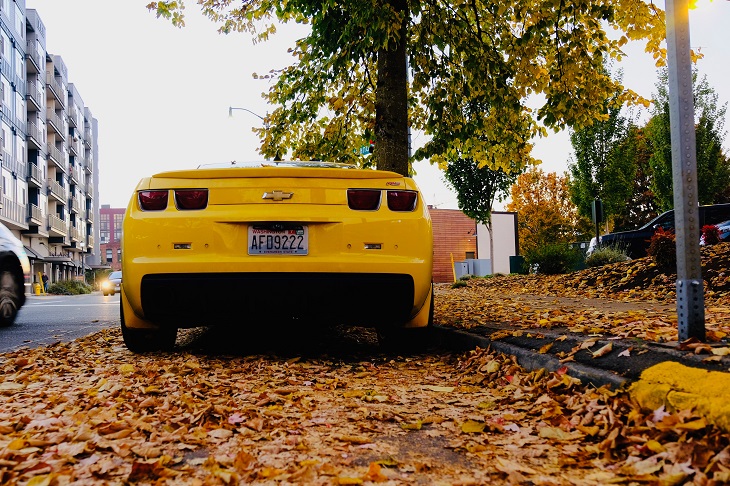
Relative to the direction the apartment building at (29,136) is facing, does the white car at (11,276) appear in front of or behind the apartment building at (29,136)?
in front

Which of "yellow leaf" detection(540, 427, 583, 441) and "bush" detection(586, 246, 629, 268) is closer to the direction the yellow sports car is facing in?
the bush

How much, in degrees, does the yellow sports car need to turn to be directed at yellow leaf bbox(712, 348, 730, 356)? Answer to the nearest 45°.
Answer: approximately 135° to its right

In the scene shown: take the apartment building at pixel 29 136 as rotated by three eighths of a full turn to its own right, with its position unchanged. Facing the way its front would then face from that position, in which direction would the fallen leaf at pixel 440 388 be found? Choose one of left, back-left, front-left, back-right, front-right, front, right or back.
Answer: left

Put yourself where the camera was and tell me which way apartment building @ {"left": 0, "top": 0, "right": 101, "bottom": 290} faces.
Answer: facing the viewer and to the right of the viewer

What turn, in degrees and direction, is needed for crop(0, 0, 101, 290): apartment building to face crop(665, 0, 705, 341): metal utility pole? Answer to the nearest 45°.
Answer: approximately 45° to its right

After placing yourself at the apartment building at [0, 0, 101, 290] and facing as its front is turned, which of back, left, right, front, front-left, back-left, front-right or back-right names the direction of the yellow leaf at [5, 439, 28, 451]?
front-right

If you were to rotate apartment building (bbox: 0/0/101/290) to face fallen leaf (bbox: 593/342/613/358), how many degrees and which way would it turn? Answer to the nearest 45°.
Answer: approximately 45° to its right

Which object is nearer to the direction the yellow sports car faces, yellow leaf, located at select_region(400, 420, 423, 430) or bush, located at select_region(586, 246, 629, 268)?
the bush

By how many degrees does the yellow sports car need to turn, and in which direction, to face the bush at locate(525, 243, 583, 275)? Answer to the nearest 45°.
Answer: approximately 45° to its right

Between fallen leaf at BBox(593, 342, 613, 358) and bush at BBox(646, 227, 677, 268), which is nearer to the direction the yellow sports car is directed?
the bush

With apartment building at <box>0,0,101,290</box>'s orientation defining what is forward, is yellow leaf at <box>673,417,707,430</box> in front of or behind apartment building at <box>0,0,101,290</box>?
in front

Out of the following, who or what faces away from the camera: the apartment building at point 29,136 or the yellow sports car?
the yellow sports car

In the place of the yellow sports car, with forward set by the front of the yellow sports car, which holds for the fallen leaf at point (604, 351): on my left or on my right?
on my right

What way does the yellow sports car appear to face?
away from the camera

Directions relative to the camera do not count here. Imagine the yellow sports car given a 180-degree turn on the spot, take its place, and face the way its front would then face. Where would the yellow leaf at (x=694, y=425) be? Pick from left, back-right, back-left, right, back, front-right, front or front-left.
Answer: front-left

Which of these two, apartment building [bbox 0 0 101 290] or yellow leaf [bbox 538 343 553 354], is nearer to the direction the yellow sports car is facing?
the apartment building

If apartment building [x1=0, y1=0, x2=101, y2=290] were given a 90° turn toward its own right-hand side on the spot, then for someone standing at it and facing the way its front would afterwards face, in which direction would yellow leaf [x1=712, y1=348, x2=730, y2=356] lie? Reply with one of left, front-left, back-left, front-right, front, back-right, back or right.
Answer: front-left

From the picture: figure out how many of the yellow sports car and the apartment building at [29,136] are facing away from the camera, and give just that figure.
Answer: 1

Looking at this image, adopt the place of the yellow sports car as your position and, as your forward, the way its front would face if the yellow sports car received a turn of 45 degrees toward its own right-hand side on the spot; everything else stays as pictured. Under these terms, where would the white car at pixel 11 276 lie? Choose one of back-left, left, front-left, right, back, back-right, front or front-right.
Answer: left
